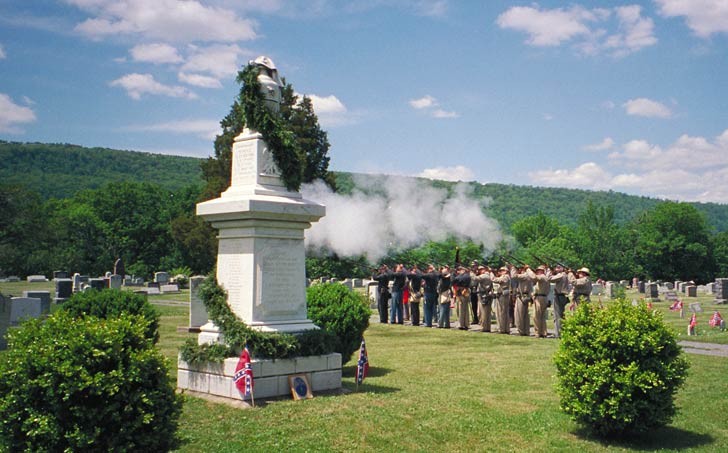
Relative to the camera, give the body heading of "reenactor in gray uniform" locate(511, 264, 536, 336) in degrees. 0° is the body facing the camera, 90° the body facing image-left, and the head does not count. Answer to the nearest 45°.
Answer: approximately 45°

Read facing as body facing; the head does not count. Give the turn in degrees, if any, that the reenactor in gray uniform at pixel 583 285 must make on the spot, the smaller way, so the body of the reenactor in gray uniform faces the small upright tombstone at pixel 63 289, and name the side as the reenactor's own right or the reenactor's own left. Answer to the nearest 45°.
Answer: approximately 45° to the reenactor's own right

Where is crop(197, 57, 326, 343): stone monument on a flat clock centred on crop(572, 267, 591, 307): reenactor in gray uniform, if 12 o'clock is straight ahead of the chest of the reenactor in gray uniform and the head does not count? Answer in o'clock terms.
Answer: The stone monument is roughly at 11 o'clock from the reenactor in gray uniform.

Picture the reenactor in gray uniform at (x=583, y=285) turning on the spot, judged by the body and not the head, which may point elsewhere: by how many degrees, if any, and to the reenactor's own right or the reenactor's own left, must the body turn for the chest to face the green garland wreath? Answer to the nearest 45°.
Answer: approximately 45° to the reenactor's own left

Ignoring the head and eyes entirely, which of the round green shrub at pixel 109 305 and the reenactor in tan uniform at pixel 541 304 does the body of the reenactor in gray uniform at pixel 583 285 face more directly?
the round green shrub

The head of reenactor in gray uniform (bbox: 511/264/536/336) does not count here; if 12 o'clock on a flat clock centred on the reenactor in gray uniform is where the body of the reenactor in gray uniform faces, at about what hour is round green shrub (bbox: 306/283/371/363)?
The round green shrub is roughly at 11 o'clock from the reenactor in gray uniform.

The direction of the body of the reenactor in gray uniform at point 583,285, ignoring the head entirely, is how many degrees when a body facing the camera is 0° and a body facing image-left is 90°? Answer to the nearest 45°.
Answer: approximately 45°

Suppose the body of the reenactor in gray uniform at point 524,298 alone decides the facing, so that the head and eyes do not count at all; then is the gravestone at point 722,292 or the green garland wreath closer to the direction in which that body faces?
the green garland wreath
